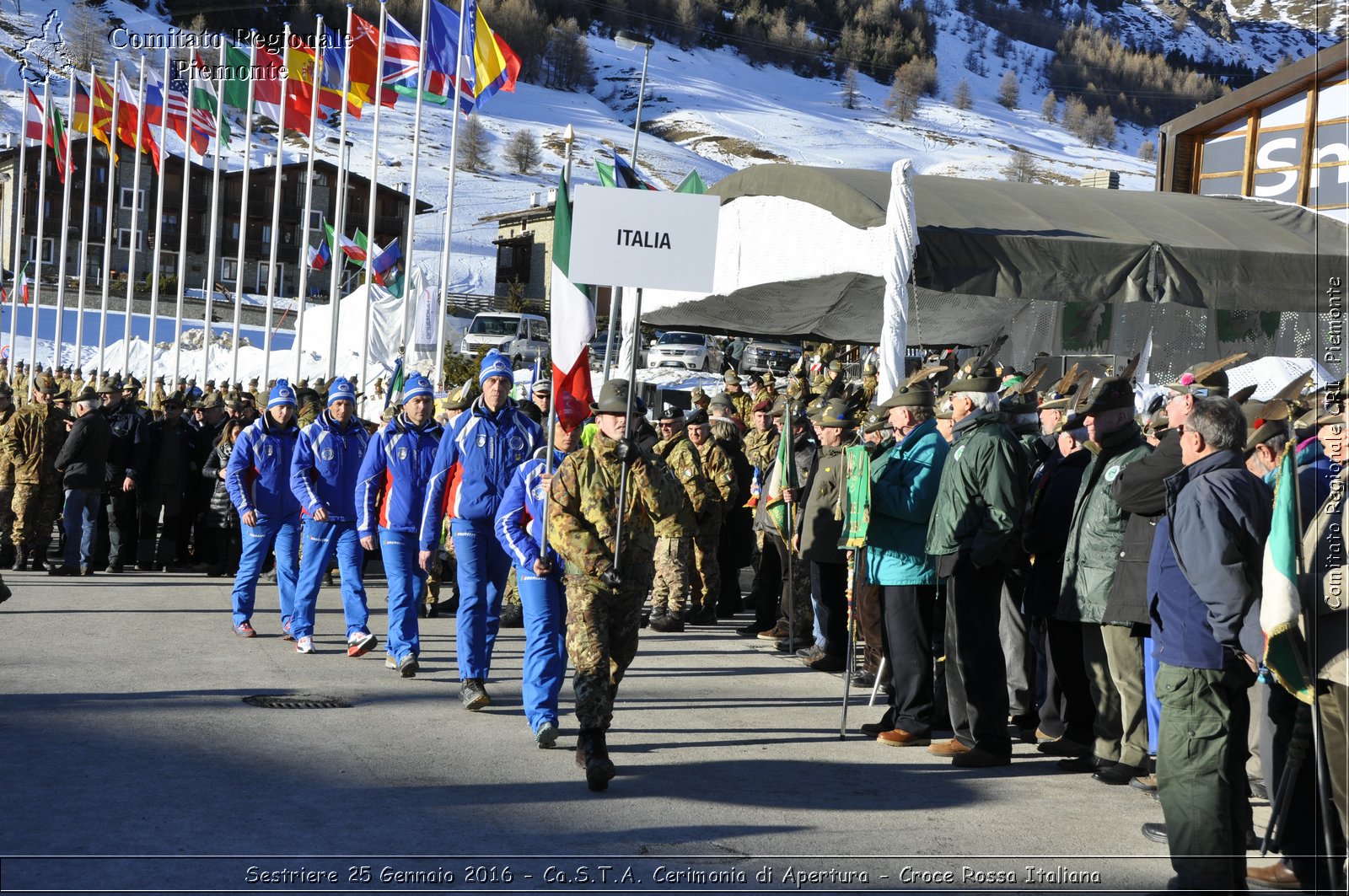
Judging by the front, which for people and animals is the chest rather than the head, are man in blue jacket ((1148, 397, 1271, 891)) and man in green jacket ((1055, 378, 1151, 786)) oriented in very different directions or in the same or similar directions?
same or similar directions

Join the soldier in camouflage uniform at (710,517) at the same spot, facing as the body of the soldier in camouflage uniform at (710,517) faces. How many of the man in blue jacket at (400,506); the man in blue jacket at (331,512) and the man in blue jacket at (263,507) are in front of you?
3

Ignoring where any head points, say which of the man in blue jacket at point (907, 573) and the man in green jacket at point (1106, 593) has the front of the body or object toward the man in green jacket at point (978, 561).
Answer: the man in green jacket at point (1106, 593)

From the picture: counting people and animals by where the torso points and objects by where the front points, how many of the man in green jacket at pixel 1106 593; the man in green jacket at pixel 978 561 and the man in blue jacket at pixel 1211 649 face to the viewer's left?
3

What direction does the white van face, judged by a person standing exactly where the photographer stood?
facing the viewer and to the left of the viewer

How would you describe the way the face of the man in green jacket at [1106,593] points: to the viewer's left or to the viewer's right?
to the viewer's left

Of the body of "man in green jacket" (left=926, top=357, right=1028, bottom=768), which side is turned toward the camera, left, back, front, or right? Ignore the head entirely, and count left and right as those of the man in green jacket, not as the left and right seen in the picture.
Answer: left

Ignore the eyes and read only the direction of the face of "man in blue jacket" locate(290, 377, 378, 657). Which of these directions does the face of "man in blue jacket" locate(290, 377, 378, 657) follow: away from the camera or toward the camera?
toward the camera

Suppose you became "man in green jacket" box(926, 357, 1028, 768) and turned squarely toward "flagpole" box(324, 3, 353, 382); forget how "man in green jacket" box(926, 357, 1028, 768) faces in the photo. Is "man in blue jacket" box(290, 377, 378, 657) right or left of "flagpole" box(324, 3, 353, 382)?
left

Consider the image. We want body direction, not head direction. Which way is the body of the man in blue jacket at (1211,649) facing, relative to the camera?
to the viewer's left

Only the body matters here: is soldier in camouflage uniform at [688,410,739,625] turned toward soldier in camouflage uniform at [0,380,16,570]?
no

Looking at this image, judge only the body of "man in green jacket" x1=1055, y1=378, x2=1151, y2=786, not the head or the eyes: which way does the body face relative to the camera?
to the viewer's left

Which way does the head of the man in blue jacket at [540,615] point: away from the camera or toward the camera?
toward the camera

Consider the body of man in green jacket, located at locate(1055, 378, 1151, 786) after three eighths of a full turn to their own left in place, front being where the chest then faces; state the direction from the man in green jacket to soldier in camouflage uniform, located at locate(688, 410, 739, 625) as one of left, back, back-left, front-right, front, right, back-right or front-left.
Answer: back

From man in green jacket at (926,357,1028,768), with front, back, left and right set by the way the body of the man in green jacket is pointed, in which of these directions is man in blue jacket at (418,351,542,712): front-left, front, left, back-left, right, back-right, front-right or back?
front

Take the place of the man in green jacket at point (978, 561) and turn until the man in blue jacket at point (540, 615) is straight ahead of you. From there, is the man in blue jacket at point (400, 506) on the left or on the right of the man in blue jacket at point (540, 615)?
right

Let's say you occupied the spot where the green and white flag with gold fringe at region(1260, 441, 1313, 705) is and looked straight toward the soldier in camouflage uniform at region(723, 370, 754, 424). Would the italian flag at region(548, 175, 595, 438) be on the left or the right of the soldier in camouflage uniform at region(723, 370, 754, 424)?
left

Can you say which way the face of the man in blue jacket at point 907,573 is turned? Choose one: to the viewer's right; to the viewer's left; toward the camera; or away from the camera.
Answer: to the viewer's left

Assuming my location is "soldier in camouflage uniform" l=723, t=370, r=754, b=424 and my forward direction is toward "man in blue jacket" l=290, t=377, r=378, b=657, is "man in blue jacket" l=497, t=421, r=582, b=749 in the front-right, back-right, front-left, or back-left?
front-left

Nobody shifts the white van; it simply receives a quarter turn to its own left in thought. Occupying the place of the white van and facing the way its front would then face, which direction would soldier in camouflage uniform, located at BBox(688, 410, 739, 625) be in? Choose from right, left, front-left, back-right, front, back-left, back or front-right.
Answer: front-right
